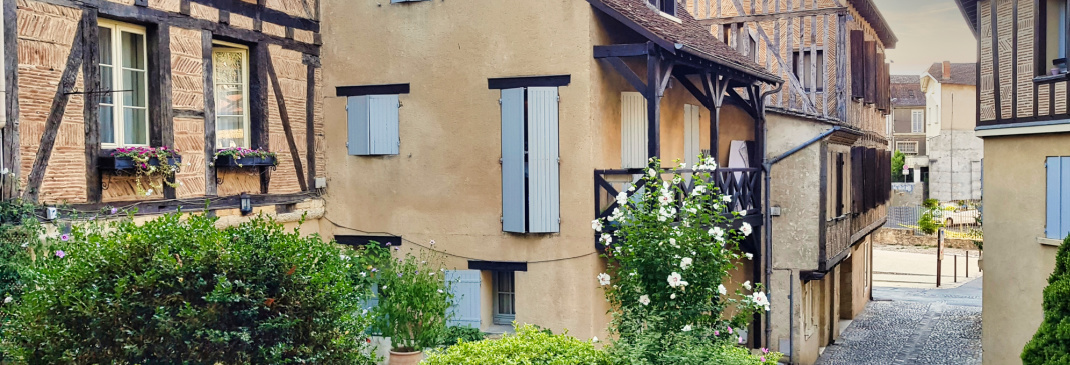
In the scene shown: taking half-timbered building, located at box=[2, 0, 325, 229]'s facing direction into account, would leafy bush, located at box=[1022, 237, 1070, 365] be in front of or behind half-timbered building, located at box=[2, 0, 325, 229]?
in front

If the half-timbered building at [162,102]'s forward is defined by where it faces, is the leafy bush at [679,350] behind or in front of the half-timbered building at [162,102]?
in front

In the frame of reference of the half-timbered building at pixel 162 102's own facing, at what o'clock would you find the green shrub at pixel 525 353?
The green shrub is roughly at 12 o'clock from the half-timbered building.

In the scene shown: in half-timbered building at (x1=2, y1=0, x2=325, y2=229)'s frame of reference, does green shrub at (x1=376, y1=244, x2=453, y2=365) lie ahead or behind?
ahead

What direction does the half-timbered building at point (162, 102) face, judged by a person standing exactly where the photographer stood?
facing the viewer and to the right of the viewer

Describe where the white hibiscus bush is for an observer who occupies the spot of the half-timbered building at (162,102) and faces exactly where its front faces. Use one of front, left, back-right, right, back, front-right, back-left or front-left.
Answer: front
